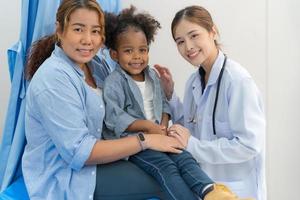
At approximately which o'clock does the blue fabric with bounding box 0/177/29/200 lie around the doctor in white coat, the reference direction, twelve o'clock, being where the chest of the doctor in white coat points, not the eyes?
The blue fabric is roughly at 1 o'clock from the doctor in white coat.

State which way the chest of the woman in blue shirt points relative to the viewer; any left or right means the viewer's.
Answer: facing the viewer and to the right of the viewer

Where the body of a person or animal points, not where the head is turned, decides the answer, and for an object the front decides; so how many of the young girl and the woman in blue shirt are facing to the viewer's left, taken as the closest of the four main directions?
0

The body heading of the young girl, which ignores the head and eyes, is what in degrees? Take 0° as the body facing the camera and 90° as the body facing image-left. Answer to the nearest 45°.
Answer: approximately 315°

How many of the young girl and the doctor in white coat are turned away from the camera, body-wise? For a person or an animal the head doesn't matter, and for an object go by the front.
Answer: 0

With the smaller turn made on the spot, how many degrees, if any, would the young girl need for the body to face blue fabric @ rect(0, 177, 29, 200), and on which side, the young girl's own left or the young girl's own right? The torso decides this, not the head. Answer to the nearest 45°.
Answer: approximately 90° to the young girl's own right

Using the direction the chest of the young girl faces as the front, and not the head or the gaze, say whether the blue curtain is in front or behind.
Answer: behind

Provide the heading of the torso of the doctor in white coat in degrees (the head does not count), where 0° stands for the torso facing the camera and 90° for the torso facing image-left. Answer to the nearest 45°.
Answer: approximately 45°

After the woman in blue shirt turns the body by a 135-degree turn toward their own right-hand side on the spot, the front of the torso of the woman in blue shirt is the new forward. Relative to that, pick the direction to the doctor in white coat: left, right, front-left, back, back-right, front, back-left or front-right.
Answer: back

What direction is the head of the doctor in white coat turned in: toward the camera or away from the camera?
toward the camera
